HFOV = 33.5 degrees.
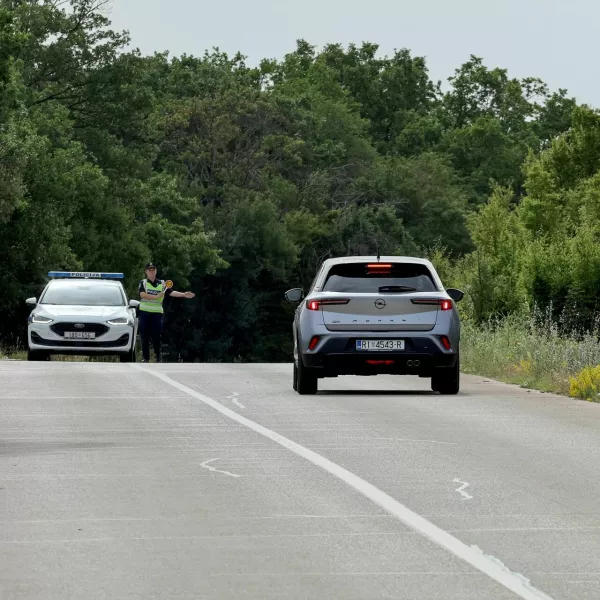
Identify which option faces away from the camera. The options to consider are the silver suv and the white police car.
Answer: the silver suv

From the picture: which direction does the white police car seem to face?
toward the camera

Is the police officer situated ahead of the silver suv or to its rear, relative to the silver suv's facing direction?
ahead

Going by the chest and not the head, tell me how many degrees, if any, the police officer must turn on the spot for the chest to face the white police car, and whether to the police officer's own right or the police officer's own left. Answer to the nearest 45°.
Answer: approximately 45° to the police officer's own right

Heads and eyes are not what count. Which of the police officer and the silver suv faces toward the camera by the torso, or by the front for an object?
the police officer

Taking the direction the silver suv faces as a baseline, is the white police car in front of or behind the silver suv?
in front

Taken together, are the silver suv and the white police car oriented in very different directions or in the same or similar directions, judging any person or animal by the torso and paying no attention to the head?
very different directions

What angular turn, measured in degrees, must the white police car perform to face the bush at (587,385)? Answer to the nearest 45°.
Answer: approximately 45° to its left

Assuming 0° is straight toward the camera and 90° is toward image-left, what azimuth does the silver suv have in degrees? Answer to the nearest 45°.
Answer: approximately 180°

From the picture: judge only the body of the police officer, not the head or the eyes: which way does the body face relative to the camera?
toward the camera

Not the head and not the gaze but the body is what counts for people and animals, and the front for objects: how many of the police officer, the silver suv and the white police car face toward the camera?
2

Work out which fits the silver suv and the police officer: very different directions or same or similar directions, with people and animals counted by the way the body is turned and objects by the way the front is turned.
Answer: very different directions

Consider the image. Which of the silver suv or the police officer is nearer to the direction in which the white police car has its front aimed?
the silver suv

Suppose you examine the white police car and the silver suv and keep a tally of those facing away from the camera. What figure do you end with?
1

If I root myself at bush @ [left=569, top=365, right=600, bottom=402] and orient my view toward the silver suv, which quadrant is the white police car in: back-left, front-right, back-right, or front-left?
front-right
